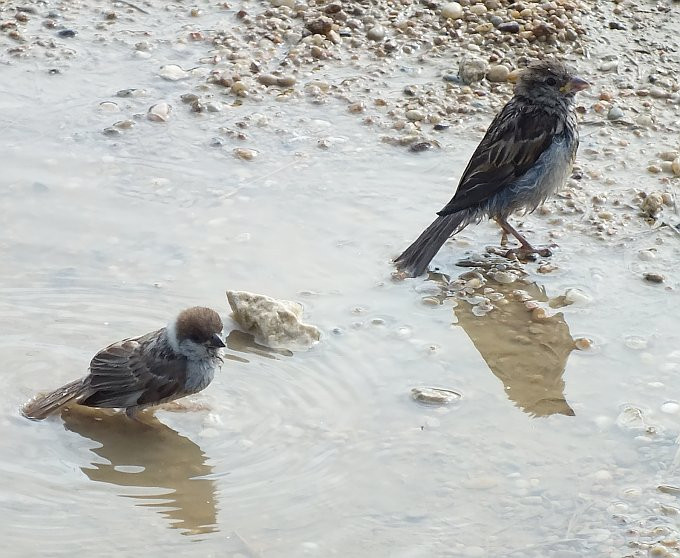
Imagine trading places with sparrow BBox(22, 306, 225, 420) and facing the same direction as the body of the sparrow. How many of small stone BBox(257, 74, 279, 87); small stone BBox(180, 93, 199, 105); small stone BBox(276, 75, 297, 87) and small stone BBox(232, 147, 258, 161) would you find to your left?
4

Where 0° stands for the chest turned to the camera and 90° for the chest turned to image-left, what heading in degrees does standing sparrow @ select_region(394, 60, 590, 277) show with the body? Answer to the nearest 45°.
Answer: approximately 270°

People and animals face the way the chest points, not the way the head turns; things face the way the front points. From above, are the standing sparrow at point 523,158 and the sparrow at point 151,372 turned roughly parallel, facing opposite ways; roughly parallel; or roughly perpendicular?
roughly parallel

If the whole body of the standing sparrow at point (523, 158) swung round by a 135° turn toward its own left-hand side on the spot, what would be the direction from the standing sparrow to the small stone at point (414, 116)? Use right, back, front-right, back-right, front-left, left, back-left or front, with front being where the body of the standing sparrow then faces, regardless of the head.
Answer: front

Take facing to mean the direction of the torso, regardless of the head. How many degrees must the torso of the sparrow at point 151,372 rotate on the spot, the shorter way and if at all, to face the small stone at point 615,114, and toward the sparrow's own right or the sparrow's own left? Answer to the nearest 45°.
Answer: approximately 45° to the sparrow's own left

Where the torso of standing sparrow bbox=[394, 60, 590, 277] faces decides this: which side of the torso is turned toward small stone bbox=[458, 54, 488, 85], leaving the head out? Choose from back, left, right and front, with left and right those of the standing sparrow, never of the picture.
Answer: left

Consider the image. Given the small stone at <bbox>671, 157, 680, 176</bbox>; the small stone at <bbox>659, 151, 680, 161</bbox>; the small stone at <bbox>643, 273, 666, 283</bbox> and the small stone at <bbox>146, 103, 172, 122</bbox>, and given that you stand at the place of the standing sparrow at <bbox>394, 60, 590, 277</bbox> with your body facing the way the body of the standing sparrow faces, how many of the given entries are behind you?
1

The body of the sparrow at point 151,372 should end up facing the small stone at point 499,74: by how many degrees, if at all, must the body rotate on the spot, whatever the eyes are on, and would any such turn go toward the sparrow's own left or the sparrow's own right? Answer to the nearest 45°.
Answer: approximately 45° to the sparrow's own left

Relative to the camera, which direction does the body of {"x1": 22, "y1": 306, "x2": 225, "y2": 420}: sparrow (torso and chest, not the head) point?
to the viewer's right

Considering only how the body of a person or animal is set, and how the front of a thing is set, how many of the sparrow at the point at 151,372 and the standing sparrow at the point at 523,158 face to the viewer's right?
2

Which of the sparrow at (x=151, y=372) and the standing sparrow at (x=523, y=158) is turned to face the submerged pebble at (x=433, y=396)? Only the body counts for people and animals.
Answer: the sparrow

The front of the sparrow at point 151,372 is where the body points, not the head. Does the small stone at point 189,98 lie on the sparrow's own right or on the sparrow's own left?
on the sparrow's own left

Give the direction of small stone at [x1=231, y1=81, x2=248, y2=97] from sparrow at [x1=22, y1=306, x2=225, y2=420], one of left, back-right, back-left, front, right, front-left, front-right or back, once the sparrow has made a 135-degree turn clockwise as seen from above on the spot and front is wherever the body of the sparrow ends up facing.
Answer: back-right

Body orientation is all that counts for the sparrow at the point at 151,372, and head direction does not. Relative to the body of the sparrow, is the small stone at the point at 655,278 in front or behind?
in front

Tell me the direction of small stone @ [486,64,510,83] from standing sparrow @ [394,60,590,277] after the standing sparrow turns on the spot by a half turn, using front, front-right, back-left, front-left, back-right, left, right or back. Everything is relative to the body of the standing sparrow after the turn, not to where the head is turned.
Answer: right

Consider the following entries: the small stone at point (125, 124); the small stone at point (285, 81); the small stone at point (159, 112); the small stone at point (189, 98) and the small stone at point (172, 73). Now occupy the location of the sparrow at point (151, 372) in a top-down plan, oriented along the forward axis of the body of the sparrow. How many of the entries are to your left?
5

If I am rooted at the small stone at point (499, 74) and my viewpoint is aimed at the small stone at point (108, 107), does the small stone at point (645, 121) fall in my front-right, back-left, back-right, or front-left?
back-left
